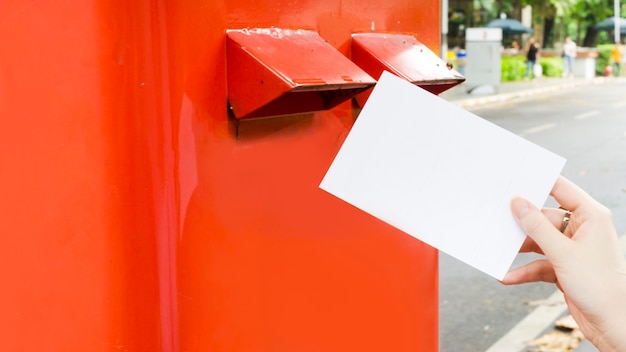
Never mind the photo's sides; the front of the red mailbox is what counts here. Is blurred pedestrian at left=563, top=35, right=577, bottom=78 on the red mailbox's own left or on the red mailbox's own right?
on the red mailbox's own left

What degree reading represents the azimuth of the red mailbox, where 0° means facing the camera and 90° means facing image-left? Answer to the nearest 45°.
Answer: approximately 315°

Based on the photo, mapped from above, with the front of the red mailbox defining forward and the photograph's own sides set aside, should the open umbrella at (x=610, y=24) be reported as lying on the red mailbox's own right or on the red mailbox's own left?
on the red mailbox's own left

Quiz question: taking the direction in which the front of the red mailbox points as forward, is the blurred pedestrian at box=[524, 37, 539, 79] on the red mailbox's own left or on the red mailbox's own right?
on the red mailbox's own left

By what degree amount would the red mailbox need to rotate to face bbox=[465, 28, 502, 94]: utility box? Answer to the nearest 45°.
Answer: approximately 135° to its left
